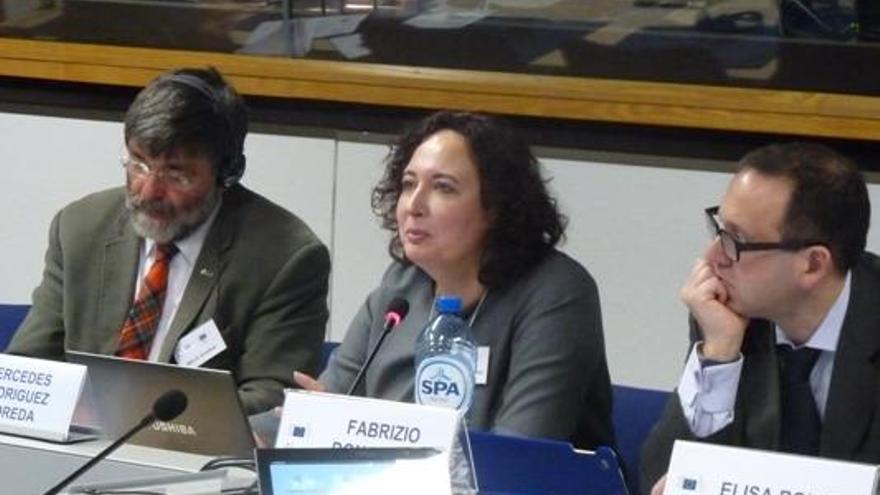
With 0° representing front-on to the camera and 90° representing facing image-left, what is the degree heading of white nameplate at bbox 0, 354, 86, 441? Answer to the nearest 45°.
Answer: approximately 45°

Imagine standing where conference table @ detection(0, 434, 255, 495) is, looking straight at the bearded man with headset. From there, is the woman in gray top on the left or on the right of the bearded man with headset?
right

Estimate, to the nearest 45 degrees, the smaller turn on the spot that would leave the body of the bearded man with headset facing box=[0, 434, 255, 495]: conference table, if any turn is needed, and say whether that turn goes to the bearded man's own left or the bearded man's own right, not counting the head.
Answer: approximately 45° to the bearded man's own left

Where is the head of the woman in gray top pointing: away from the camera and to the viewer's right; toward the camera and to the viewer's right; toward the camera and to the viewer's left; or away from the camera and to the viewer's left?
toward the camera and to the viewer's left

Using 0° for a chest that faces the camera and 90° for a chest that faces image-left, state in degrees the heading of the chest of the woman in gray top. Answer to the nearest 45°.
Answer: approximately 45°

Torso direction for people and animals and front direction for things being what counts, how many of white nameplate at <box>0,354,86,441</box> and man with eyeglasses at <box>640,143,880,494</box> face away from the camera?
0

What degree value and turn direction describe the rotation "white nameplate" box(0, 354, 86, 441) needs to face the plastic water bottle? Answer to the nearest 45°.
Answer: approximately 135° to its left

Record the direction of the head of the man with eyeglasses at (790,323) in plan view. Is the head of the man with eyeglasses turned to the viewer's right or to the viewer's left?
to the viewer's left

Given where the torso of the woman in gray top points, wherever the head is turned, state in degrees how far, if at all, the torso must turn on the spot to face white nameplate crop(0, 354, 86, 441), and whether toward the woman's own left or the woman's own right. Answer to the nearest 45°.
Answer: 0° — they already face it

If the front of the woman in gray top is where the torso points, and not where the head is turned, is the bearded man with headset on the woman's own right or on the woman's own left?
on the woman's own right

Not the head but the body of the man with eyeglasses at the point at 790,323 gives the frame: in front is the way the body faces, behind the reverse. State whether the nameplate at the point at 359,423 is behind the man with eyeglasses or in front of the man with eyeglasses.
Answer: in front

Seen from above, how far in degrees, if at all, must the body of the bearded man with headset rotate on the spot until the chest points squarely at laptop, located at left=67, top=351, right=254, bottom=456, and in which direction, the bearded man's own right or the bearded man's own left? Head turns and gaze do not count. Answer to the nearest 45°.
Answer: approximately 45° to the bearded man's own left

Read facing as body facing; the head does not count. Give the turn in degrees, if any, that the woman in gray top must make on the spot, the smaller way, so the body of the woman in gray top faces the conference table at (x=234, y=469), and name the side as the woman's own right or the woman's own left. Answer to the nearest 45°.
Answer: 0° — they already face it

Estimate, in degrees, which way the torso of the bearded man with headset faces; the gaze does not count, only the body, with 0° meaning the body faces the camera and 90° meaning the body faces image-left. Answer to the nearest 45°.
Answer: approximately 45°

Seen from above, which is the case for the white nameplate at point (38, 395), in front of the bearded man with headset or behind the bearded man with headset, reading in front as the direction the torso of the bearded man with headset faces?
in front

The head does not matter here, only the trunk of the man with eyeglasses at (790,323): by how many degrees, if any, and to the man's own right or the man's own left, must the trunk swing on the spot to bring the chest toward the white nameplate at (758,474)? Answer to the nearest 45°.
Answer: approximately 45° to the man's own left
